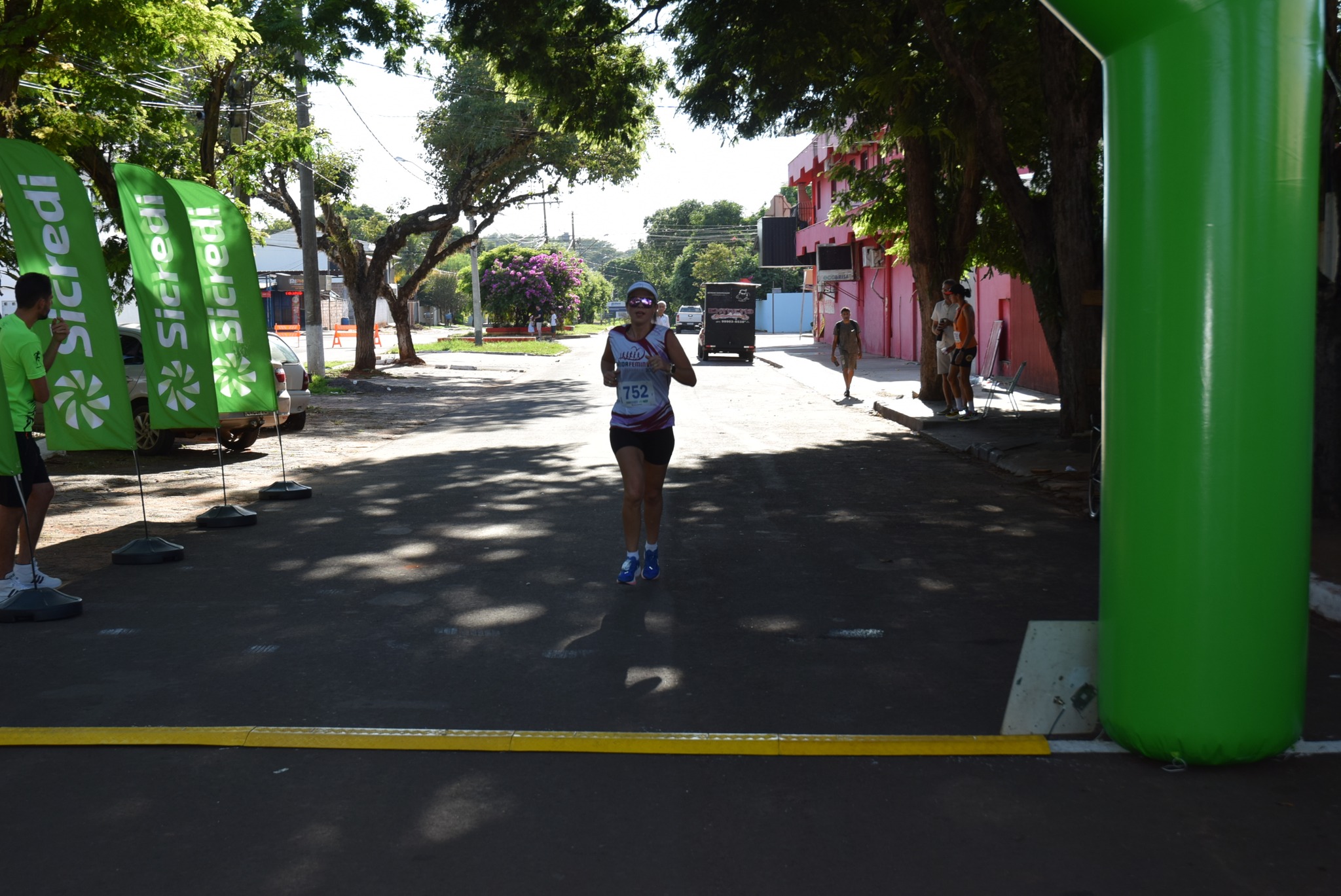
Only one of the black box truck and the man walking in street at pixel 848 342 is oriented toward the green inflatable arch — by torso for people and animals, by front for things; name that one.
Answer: the man walking in street

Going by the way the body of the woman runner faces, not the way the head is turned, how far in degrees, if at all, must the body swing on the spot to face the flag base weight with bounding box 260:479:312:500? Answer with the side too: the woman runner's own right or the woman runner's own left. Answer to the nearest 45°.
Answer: approximately 135° to the woman runner's own right

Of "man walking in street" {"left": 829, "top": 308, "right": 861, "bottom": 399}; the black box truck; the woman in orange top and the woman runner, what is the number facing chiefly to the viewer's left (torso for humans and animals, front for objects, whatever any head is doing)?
1

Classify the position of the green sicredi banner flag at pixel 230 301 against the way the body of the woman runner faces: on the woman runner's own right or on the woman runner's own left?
on the woman runner's own right

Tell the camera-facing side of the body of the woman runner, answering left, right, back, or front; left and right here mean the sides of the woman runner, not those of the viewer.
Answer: front

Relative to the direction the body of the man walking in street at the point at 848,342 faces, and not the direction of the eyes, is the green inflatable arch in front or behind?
in front

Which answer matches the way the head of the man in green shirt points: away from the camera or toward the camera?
away from the camera

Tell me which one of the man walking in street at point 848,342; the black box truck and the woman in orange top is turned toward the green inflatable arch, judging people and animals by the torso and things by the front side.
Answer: the man walking in street

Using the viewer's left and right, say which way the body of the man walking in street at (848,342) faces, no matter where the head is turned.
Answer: facing the viewer

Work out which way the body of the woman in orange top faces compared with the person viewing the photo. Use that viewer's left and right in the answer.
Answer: facing to the left of the viewer

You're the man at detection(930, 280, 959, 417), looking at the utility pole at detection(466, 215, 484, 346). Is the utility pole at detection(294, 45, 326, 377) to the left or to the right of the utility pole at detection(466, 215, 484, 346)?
left

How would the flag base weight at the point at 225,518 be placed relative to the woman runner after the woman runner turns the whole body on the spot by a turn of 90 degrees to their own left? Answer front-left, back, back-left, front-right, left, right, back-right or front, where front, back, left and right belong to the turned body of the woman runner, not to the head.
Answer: back-left
